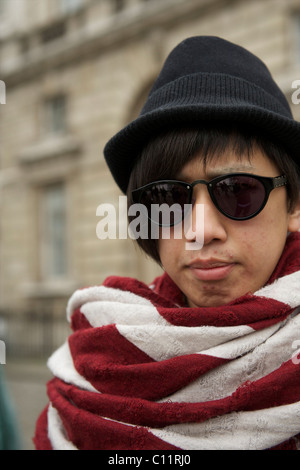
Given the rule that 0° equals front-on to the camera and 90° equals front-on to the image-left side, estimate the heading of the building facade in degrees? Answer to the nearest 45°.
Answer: approximately 45°
